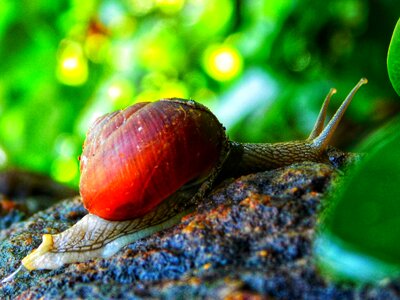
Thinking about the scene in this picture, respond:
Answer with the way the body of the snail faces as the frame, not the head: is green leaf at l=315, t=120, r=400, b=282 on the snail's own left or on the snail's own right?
on the snail's own right

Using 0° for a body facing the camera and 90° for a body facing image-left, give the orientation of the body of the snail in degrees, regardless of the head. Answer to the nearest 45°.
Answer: approximately 270°
